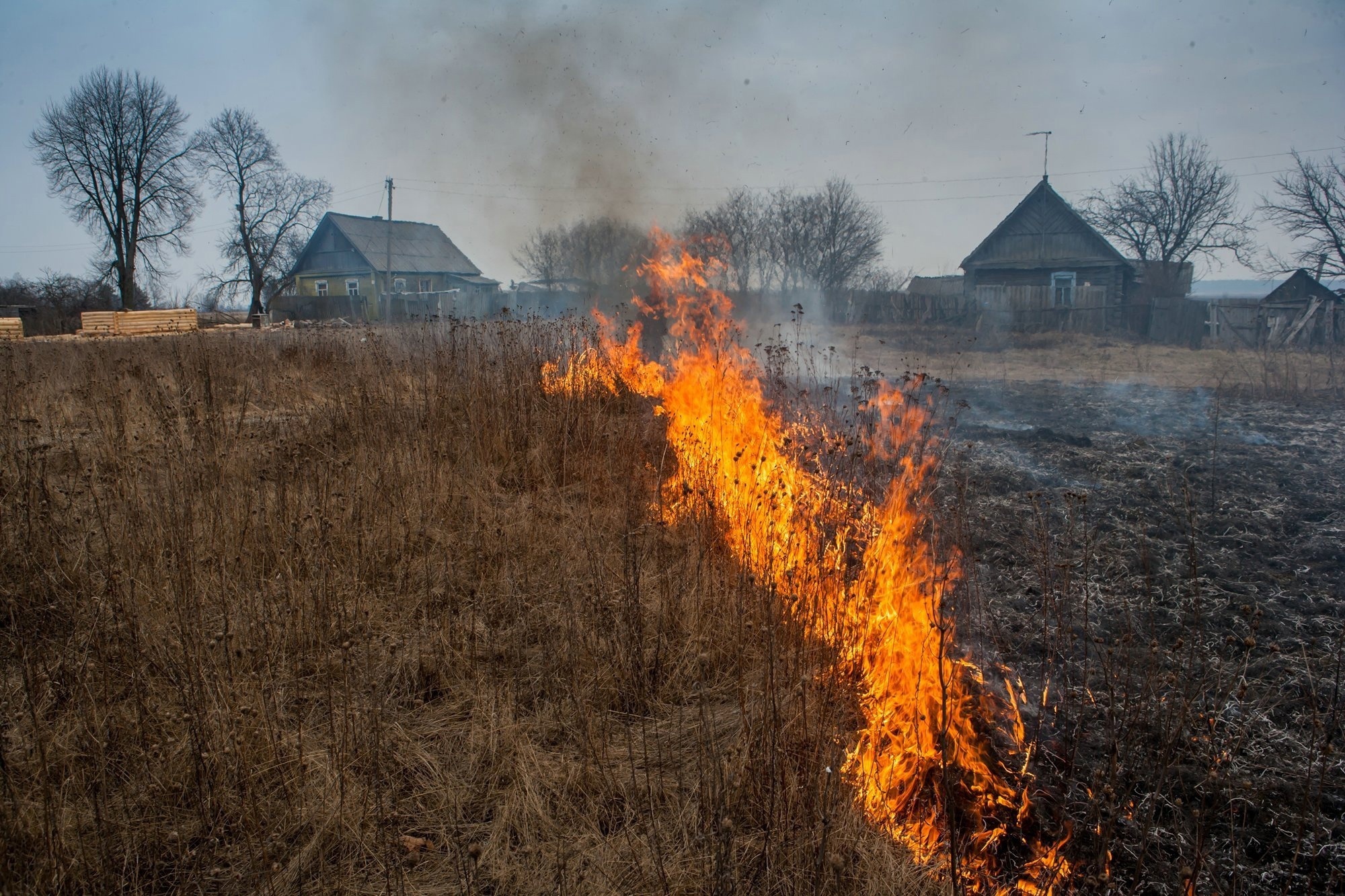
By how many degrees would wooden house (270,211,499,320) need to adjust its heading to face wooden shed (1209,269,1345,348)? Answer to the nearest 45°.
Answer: approximately 90° to its left

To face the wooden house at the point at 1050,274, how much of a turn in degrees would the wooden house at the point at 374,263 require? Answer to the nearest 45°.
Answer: approximately 90° to its left

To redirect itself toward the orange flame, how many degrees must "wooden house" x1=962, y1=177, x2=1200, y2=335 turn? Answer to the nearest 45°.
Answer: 0° — it already faces it

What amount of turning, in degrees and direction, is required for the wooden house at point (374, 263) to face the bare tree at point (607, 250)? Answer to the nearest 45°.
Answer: approximately 45° to its left

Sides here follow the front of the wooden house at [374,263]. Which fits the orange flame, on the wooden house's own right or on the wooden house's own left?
on the wooden house's own left

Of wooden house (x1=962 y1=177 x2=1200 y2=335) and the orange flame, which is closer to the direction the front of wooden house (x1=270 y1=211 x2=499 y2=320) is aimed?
the orange flame

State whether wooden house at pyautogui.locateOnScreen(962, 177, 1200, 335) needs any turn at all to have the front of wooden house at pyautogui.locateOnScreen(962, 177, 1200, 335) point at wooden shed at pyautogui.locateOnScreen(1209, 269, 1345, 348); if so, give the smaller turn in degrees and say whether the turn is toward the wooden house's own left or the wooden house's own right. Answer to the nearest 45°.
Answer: approximately 45° to the wooden house's own left

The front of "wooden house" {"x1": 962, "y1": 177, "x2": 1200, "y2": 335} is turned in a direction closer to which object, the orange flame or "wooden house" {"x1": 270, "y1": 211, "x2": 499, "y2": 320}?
the orange flame

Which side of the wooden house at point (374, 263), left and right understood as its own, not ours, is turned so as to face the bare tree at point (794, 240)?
left

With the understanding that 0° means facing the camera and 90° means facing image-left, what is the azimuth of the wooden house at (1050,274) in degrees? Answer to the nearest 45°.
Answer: approximately 0°
